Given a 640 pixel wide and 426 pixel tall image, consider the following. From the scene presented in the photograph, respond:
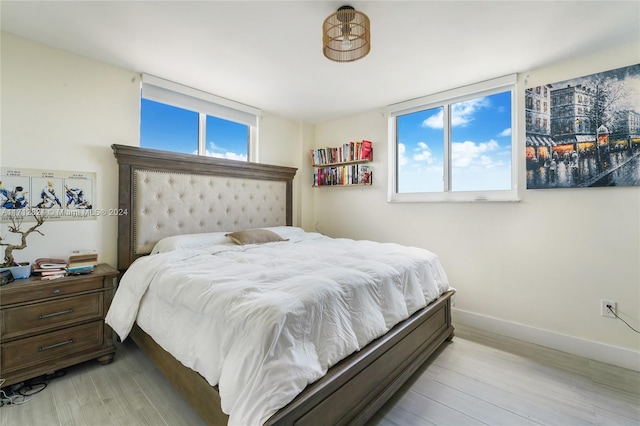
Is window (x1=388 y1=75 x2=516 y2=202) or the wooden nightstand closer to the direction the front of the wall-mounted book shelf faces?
the wooden nightstand

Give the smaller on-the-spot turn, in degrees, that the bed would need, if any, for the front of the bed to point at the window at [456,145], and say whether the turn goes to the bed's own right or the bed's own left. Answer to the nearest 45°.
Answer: approximately 90° to the bed's own left

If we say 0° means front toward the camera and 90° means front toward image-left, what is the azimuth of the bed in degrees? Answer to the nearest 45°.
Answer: approximately 315°

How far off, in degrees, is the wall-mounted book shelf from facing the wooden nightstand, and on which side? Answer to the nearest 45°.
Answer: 0° — it already faces it

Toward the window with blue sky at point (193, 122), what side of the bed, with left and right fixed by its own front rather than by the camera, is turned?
back

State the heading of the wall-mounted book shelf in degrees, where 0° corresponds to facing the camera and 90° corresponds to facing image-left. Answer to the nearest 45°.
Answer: approximately 45°

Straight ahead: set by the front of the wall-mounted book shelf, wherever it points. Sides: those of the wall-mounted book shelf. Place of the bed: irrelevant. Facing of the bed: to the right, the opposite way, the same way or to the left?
to the left

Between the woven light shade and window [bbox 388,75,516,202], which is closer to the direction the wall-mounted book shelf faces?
the woven light shade

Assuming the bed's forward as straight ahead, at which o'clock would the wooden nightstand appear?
The wooden nightstand is roughly at 5 o'clock from the bed.

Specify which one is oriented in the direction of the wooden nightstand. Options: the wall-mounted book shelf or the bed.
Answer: the wall-mounted book shelf
